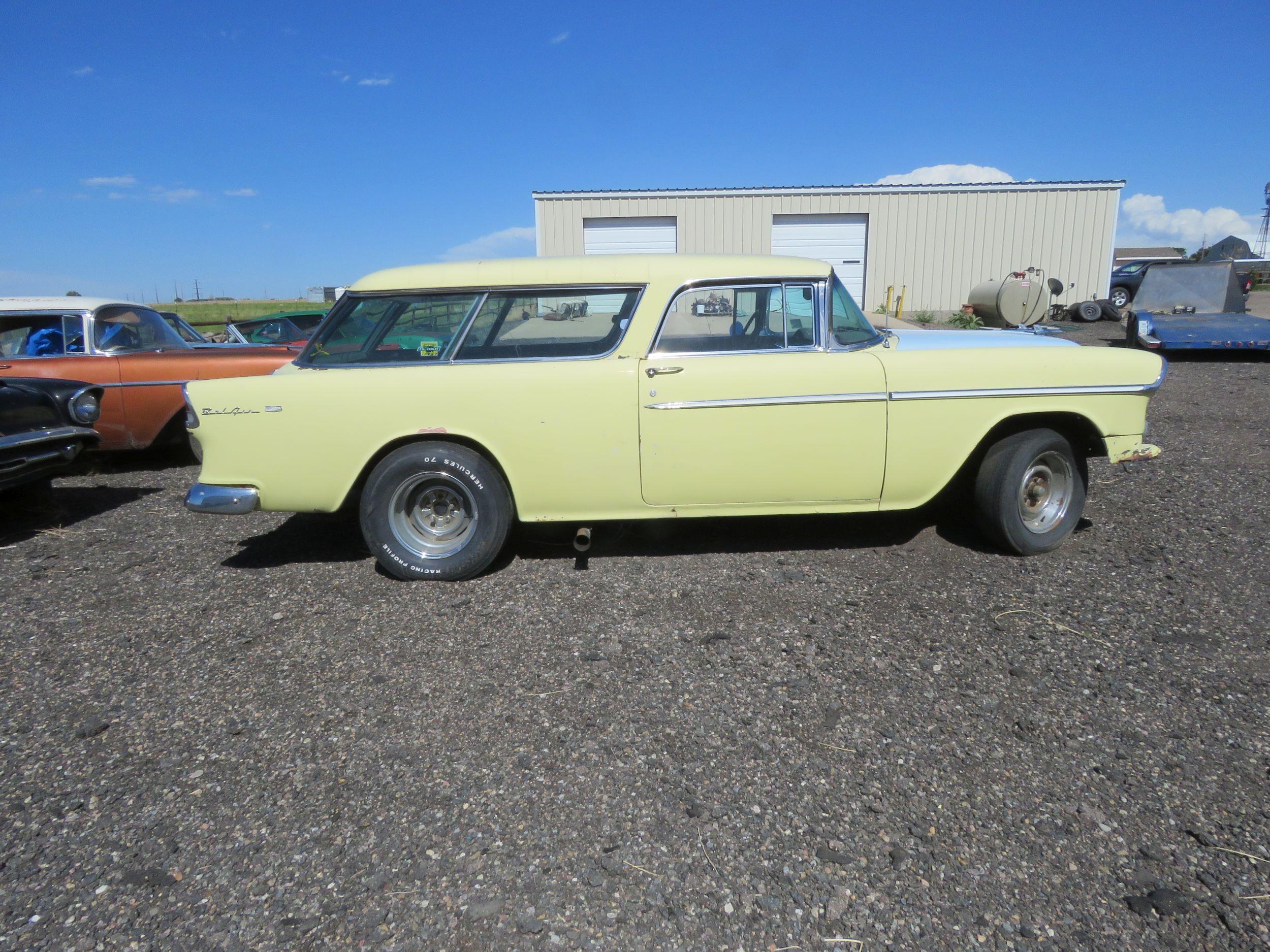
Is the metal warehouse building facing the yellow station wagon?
yes

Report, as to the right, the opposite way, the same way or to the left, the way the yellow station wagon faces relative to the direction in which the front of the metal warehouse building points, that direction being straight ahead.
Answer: to the left

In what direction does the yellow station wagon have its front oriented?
to the viewer's right

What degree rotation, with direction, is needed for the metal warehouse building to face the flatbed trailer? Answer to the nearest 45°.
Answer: approximately 45° to its left

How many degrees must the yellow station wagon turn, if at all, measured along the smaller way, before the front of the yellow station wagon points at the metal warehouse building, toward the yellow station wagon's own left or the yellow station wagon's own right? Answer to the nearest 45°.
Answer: approximately 90° to the yellow station wagon's own left

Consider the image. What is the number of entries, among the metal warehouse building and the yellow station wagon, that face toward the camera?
1

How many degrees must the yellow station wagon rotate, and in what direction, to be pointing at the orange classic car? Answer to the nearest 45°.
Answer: approximately 135° to its left

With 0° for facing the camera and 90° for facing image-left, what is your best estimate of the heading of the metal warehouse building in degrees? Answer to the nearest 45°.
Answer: approximately 0°

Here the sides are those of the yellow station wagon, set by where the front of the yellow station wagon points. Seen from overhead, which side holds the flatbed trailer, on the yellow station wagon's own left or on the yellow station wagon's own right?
on the yellow station wagon's own left
